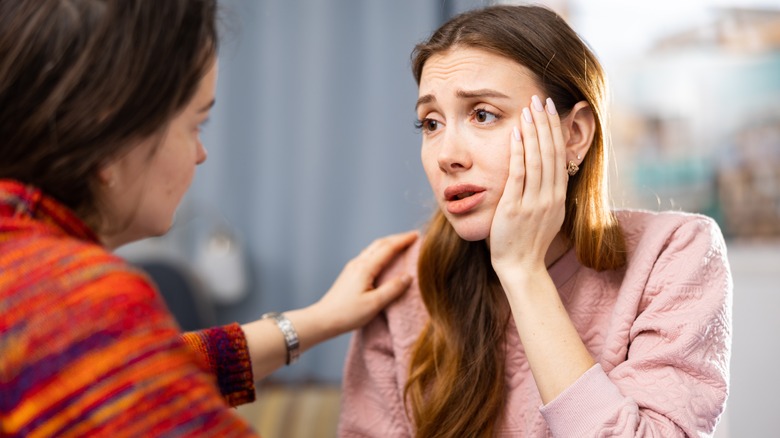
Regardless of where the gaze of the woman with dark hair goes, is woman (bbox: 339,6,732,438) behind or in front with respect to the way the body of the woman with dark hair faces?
in front

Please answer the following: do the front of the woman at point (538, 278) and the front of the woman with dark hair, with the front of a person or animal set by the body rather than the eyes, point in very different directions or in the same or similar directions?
very different directions

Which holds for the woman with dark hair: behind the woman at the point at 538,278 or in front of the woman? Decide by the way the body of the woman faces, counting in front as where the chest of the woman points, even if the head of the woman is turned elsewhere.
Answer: in front

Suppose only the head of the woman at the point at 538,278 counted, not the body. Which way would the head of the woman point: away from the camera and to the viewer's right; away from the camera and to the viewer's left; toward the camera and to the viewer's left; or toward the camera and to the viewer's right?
toward the camera and to the viewer's left

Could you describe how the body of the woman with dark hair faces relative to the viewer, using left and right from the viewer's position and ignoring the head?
facing away from the viewer and to the right of the viewer
